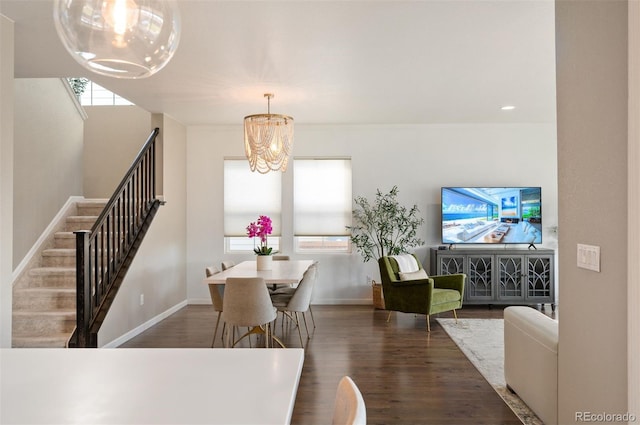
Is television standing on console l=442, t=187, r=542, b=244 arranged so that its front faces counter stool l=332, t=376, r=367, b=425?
yes

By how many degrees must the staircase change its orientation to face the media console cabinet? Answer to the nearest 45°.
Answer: approximately 90° to its left

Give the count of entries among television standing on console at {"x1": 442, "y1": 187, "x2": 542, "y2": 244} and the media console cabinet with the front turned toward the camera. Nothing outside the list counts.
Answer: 2

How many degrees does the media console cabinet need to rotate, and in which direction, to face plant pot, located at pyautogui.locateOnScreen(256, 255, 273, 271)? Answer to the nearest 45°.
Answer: approximately 45° to its right

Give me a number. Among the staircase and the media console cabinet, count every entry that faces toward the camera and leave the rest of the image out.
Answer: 2

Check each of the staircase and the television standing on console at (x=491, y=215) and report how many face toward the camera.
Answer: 2
